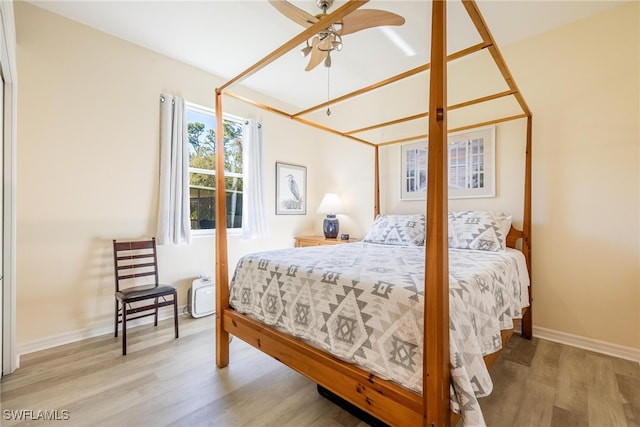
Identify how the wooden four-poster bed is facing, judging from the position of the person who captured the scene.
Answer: facing the viewer and to the left of the viewer

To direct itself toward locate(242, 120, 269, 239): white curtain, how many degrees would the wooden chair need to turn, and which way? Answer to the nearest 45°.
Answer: approximately 45° to its left

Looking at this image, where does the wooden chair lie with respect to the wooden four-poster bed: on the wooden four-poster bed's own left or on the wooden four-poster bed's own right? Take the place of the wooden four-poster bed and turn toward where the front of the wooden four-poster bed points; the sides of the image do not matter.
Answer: on the wooden four-poster bed's own right

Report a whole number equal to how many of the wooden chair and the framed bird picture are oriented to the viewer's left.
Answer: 0

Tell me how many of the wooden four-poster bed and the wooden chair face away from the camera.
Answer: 0

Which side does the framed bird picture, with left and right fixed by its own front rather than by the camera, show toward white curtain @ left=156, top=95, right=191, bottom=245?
right

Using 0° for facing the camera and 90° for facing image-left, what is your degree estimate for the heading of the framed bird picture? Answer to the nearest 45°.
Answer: approximately 315°

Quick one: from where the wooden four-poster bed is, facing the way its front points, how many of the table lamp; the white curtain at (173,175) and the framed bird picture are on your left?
0

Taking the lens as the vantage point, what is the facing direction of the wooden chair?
facing the viewer and to the right of the viewer

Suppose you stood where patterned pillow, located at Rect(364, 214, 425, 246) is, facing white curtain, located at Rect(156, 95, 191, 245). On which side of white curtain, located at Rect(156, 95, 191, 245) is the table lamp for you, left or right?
right

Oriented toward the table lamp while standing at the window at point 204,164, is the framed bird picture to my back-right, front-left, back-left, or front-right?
front-left

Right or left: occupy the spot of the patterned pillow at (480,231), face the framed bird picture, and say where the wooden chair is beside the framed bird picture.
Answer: left

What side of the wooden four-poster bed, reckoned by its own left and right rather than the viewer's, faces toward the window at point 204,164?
right

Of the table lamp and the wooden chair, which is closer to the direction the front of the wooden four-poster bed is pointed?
the wooden chair
